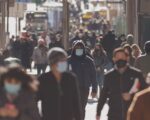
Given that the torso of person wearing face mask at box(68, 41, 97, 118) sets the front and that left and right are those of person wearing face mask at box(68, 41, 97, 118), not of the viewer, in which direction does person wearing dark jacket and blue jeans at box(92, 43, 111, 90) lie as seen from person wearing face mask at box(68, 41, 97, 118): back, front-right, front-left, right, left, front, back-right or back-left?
back

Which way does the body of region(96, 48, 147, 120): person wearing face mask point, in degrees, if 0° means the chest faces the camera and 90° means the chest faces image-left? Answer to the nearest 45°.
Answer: approximately 0°

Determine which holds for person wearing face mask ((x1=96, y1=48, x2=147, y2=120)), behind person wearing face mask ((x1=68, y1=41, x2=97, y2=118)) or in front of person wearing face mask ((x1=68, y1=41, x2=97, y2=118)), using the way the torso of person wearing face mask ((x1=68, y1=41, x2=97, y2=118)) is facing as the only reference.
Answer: in front

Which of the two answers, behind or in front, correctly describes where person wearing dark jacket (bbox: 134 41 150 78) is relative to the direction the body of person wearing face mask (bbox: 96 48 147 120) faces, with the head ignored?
behind

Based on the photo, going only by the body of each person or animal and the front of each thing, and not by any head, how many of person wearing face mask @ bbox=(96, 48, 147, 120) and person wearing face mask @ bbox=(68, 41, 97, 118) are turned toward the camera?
2

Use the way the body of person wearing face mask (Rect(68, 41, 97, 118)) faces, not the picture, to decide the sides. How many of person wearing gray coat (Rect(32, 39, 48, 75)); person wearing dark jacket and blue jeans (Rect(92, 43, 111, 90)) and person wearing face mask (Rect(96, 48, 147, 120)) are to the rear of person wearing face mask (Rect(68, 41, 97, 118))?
2

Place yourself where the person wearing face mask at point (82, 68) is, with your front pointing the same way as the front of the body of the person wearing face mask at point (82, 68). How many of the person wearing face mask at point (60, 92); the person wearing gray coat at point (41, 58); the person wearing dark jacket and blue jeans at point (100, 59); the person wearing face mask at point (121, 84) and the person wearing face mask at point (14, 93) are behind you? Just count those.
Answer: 2

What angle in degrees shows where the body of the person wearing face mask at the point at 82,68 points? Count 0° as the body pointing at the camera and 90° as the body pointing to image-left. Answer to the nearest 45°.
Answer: approximately 0°

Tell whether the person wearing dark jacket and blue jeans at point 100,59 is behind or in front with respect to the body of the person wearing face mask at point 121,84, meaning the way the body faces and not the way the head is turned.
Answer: behind
